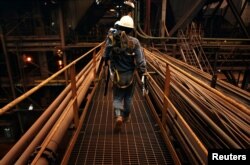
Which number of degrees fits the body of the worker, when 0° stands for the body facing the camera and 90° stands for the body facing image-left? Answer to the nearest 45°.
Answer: approximately 180°
